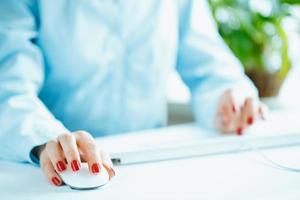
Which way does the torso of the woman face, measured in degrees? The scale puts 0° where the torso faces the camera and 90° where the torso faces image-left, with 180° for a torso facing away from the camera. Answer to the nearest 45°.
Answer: approximately 315°

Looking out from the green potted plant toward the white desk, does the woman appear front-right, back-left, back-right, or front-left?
front-right

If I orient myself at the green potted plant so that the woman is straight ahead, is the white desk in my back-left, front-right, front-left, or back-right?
front-left

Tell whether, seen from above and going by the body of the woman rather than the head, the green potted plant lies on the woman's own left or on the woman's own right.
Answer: on the woman's own left
